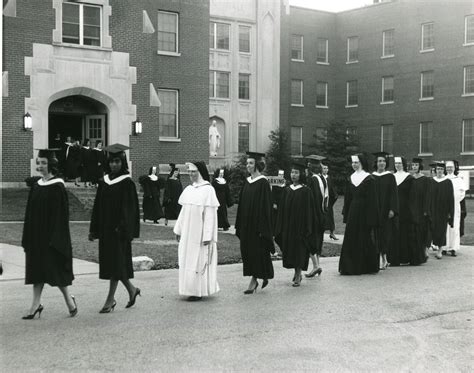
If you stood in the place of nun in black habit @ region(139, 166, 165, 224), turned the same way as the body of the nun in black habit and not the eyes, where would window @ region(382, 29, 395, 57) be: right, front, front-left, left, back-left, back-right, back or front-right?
left

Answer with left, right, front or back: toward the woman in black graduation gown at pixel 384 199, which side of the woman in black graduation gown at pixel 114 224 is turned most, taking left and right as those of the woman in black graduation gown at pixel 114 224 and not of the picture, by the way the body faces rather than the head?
back

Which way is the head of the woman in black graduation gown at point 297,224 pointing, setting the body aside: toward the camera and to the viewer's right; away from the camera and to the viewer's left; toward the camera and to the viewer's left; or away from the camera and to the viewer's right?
toward the camera and to the viewer's left

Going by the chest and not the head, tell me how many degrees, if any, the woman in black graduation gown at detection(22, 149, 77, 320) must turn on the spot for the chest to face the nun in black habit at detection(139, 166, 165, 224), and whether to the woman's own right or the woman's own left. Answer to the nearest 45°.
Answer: approximately 135° to the woman's own right

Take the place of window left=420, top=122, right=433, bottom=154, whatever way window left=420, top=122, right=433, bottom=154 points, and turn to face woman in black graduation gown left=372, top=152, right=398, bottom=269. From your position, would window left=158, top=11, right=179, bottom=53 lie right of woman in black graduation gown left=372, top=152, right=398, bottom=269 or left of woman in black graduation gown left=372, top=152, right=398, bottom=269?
right

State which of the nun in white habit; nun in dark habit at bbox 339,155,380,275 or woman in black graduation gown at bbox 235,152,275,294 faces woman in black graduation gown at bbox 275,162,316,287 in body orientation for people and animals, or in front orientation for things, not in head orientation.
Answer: the nun in dark habit

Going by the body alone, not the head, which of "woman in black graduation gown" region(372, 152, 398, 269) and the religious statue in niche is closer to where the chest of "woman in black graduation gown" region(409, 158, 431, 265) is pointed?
the woman in black graduation gown

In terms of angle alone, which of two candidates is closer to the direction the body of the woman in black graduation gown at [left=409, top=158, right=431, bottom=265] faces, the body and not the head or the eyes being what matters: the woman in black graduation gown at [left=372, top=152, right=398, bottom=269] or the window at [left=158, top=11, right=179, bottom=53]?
the woman in black graduation gown

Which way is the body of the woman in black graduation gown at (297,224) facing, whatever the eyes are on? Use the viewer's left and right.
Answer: facing the viewer and to the left of the viewer

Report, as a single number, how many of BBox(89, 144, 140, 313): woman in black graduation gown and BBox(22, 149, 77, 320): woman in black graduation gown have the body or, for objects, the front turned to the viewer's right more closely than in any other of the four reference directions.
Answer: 0

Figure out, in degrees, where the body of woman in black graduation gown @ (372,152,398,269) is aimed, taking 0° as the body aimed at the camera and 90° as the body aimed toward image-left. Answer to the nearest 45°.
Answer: approximately 45°

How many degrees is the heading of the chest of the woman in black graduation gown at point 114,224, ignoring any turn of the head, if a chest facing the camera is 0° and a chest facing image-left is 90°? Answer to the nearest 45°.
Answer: approximately 45°
